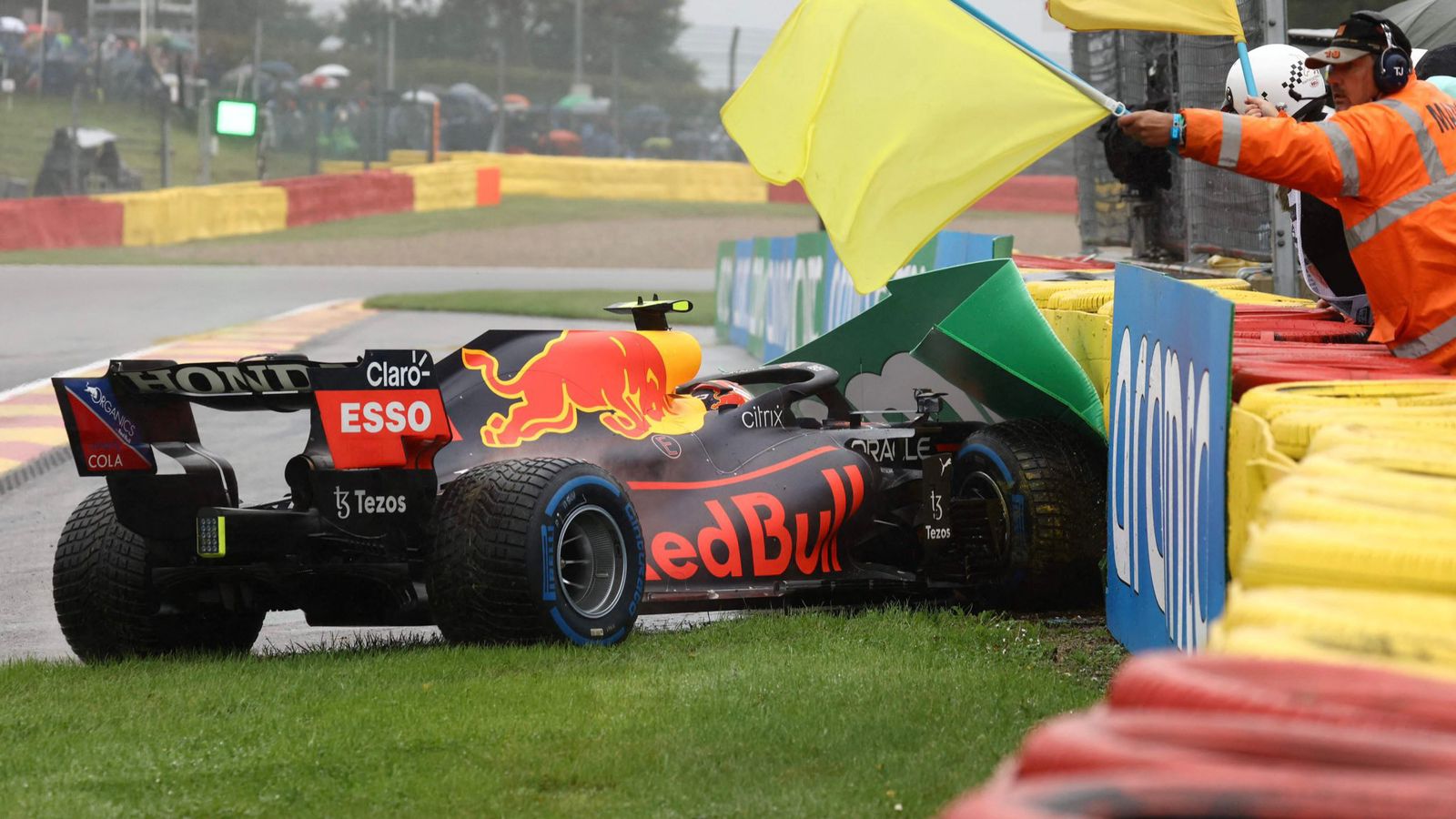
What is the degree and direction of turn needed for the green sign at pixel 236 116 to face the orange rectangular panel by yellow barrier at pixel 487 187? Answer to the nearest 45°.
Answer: approximately 135° to its left

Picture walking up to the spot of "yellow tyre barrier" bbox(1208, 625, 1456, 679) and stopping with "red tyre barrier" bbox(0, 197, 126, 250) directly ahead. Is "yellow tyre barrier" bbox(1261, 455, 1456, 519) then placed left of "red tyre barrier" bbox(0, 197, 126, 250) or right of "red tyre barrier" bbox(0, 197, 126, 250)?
right

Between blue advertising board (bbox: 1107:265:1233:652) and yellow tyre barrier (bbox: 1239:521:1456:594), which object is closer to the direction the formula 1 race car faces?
the blue advertising board

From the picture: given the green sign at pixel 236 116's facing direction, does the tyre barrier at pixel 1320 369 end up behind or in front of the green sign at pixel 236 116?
in front

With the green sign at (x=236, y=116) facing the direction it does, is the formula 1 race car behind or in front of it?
in front

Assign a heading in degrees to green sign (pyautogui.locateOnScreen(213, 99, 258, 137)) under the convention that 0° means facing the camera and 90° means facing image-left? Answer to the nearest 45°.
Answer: approximately 0°

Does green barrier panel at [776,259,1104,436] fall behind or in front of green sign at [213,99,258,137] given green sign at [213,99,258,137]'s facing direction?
in front

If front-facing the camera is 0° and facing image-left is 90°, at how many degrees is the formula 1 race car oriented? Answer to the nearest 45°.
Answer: approximately 225°

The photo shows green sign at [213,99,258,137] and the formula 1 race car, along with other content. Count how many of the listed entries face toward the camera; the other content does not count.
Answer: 1

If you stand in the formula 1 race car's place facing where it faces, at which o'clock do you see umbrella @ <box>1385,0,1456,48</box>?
The umbrella is roughly at 12 o'clock from the formula 1 race car.

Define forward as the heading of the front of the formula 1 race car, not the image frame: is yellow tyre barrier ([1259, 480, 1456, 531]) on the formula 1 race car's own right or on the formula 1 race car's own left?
on the formula 1 race car's own right

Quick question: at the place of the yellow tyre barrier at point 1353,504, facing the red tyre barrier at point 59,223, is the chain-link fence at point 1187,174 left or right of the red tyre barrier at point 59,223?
right
